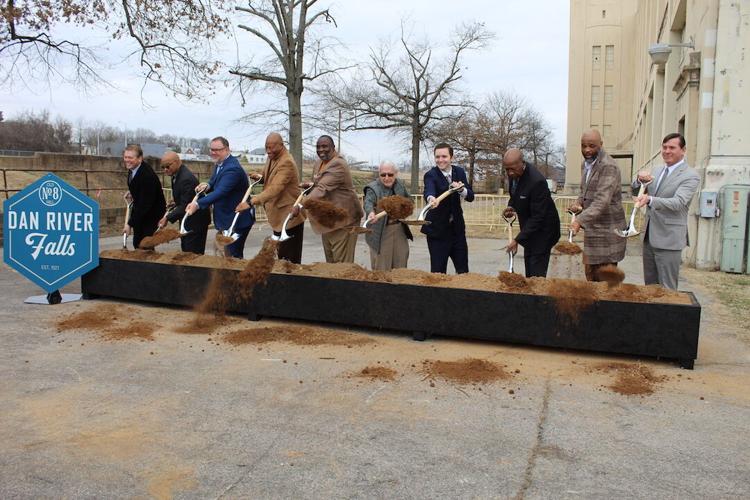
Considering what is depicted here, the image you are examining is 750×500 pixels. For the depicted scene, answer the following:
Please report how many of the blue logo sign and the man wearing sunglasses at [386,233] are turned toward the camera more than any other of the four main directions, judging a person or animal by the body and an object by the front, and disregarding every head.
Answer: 2

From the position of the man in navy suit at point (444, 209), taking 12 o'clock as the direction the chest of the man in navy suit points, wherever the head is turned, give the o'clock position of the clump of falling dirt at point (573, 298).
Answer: The clump of falling dirt is roughly at 11 o'clock from the man in navy suit.

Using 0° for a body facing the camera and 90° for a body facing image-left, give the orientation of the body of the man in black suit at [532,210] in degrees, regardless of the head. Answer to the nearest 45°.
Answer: approximately 45°

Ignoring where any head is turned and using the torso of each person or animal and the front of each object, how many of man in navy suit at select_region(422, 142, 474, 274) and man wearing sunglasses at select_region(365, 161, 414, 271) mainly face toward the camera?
2

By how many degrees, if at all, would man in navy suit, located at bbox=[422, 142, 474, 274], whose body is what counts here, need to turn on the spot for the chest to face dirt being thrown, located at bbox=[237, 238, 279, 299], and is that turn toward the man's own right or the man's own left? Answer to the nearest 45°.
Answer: approximately 90° to the man's own right

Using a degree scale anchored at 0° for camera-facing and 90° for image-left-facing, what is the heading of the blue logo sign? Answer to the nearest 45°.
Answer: approximately 0°

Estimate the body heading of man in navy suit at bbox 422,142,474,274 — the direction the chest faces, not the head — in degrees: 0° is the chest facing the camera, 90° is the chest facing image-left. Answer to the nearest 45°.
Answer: approximately 0°

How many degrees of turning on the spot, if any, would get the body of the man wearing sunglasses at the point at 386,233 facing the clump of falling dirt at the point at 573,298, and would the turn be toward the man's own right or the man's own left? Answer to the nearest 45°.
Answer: approximately 45° to the man's own left

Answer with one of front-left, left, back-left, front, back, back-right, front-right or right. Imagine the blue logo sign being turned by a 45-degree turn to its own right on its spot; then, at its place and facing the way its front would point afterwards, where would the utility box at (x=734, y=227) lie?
back-left

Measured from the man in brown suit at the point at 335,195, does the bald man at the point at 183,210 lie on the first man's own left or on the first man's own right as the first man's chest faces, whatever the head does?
on the first man's own right

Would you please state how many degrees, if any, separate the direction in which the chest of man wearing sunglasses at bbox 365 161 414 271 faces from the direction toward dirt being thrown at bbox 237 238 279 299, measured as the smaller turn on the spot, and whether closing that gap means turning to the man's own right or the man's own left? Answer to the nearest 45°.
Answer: approximately 45° to the man's own right

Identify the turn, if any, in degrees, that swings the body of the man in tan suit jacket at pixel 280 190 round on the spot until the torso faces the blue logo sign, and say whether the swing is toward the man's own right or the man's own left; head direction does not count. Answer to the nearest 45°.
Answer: approximately 45° to the man's own right

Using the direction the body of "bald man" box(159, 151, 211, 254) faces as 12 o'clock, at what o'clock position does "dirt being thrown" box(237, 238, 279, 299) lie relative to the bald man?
The dirt being thrown is roughly at 10 o'clock from the bald man.
